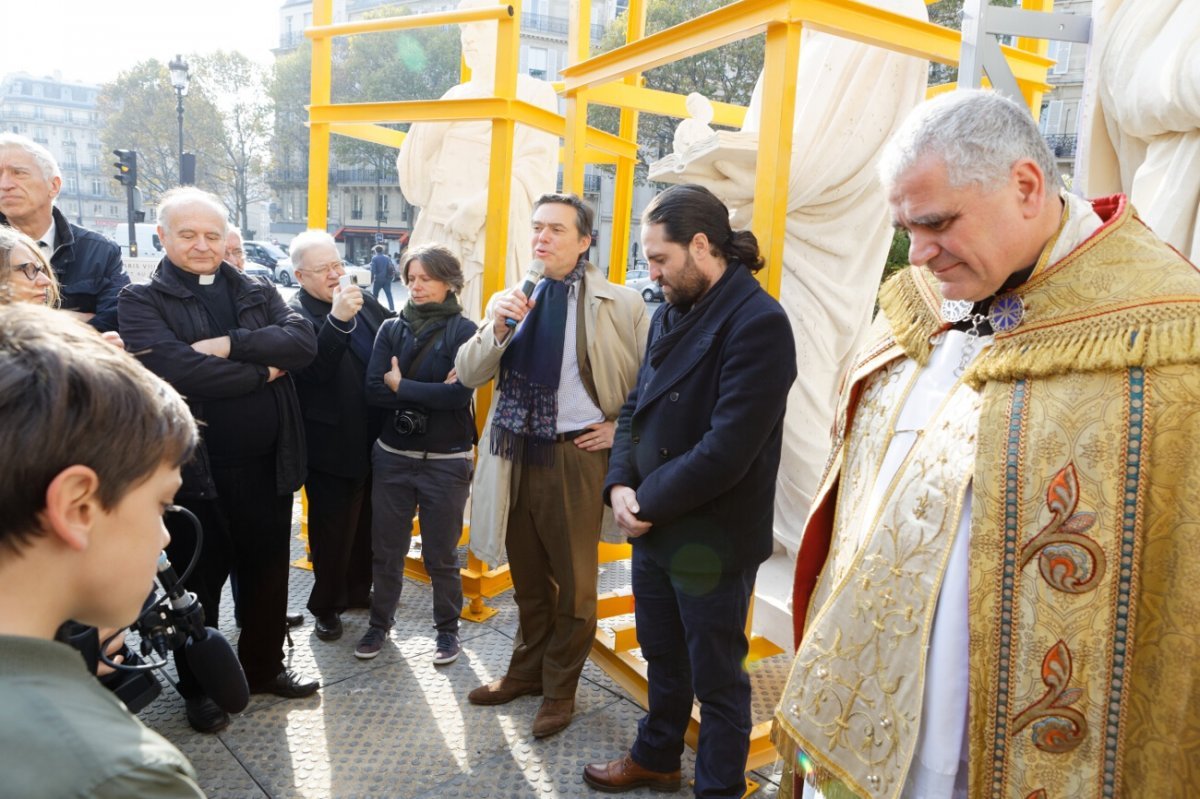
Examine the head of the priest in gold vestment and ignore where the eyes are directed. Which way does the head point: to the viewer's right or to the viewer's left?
to the viewer's left

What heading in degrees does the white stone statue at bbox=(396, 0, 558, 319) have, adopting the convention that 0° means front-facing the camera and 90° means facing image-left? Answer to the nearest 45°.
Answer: approximately 45°

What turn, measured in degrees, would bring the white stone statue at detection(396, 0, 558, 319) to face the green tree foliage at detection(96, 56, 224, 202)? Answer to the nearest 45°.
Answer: approximately 135° to its right

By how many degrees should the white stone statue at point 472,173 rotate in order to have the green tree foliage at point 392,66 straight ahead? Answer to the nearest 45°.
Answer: approximately 135° to its right

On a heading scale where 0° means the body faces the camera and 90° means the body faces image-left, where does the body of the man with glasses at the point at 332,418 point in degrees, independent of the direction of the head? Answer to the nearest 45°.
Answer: approximately 315°

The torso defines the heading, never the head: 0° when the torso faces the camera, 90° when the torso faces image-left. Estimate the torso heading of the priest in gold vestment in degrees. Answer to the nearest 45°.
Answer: approximately 45°

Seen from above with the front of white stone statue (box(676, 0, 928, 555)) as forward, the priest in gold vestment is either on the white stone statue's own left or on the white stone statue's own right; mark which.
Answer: on the white stone statue's own left

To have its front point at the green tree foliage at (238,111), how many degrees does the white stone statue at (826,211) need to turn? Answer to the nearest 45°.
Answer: approximately 90° to its right

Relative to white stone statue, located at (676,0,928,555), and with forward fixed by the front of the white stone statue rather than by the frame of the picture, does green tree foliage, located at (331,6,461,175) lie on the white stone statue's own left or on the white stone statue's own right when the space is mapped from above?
on the white stone statue's own right

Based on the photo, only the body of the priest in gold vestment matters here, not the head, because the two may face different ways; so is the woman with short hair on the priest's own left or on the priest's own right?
on the priest's own right

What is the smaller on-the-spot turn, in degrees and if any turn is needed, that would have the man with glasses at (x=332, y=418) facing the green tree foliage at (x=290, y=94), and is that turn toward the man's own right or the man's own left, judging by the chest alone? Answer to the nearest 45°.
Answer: approximately 135° to the man's own left
